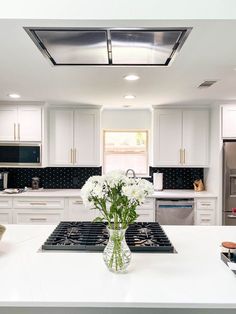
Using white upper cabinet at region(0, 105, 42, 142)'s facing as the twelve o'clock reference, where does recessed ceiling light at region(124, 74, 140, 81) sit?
The recessed ceiling light is roughly at 11 o'clock from the white upper cabinet.

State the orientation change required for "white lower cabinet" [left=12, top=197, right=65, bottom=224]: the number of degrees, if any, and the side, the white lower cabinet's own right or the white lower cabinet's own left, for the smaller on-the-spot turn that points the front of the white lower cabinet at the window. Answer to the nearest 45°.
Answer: approximately 90° to the white lower cabinet's own left

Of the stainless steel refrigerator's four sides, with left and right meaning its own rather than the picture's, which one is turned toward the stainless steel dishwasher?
right

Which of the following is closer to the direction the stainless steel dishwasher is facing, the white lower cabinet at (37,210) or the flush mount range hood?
the flush mount range hood

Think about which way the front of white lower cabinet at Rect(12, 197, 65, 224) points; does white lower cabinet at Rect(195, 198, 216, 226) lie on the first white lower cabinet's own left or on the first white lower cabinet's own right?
on the first white lower cabinet's own left

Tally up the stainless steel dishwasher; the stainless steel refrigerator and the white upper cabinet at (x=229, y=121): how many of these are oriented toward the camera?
3

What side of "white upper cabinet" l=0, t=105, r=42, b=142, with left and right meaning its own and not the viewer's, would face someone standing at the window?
left

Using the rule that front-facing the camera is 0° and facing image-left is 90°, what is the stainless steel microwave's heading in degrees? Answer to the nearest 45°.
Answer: approximately 0°
